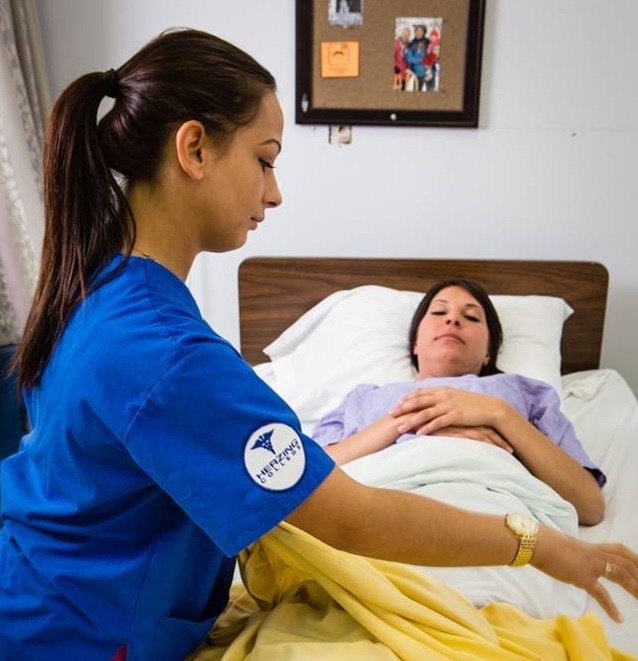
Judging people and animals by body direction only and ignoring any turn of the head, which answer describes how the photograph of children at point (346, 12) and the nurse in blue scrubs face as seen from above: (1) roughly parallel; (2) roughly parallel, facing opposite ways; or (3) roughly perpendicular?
roughly perpendicular

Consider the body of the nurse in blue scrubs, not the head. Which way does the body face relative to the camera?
to the viewer's right

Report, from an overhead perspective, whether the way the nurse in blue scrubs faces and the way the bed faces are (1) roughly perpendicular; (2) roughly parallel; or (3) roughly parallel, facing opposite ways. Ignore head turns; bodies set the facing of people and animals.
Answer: roughly perpendicular

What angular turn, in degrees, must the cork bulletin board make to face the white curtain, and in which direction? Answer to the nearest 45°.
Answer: approximately 90° to its right

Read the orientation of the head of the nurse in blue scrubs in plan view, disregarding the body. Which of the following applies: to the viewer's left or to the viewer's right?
to the viewer's right

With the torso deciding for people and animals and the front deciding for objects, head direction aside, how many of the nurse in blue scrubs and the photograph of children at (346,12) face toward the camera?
1

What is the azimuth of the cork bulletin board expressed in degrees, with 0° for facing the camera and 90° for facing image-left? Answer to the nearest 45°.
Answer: approximately 0°

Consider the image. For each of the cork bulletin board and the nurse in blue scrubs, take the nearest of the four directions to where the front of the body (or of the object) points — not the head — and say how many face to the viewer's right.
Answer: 1

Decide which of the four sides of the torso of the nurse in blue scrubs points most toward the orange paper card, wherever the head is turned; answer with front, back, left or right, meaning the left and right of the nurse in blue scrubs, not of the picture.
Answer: left
